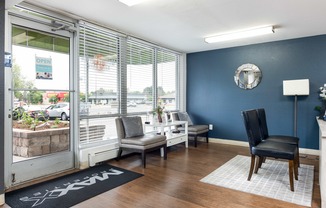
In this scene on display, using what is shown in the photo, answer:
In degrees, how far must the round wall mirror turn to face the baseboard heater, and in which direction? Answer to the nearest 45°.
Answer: approximately 45° to its right

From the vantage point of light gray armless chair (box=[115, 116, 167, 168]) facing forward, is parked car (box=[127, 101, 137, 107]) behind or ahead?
behind

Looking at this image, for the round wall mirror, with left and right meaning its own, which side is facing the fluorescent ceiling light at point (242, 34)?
front

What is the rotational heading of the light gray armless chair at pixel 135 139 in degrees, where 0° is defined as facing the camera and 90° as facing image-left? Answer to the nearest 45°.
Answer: approximately 315°

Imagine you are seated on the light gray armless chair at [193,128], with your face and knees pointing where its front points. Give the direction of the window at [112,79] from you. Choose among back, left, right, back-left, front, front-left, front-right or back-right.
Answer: right

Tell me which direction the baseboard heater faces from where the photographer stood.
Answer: facing the viewer and to the right of the viewer

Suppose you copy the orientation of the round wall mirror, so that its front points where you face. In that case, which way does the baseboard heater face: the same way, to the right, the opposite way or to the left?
to the left

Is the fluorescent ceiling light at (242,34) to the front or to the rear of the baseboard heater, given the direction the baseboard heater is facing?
to the front

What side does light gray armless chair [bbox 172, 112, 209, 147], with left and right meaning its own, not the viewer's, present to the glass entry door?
right

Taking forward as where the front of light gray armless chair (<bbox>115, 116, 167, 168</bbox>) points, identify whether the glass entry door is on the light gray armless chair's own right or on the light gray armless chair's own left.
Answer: on the light gray armless chair's own right

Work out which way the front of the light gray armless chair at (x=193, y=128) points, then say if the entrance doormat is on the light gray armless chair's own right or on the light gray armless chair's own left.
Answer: on the light gray armless chair's own right

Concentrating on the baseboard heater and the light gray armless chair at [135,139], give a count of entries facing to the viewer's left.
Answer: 0

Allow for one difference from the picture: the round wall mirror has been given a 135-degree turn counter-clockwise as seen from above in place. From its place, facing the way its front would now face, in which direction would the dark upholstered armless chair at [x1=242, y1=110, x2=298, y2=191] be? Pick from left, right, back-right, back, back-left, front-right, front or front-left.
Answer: back-right

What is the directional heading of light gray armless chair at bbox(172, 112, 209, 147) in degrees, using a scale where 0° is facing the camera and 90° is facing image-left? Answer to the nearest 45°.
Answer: approximately 315°

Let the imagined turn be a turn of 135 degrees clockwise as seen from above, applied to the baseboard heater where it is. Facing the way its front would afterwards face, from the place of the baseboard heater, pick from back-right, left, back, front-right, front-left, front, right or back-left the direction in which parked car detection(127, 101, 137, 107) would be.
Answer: back-right
